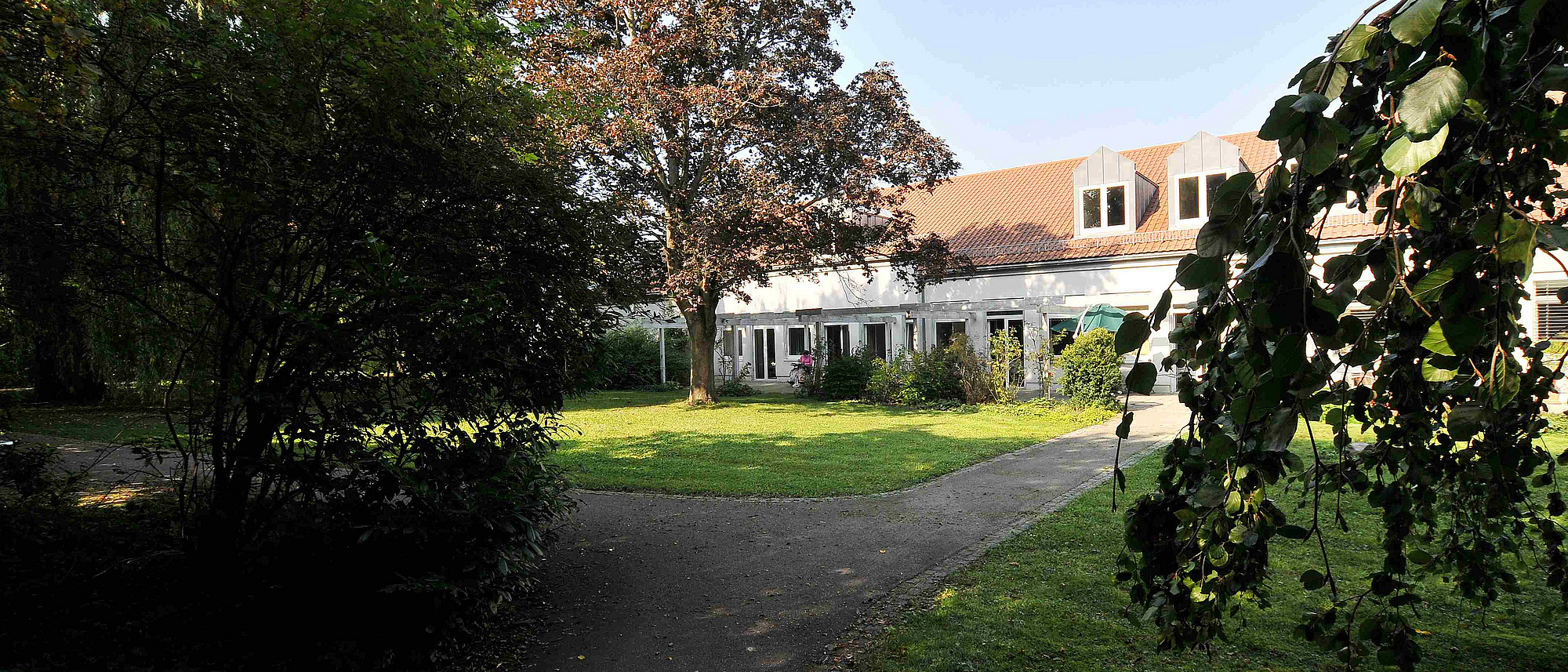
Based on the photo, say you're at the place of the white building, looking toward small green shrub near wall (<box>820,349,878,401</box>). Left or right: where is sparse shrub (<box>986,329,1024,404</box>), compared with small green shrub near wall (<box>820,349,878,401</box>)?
left

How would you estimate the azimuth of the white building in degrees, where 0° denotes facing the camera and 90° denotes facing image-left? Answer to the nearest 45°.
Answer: approximately 45°
